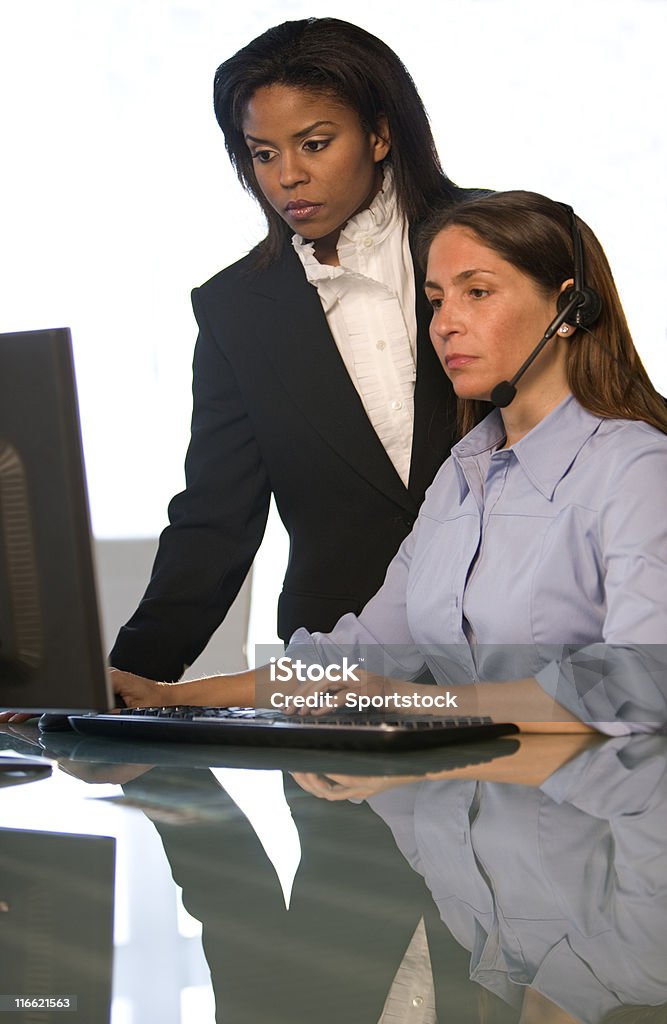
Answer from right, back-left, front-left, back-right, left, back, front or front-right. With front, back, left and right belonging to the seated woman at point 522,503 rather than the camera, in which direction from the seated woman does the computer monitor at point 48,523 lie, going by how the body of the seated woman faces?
front

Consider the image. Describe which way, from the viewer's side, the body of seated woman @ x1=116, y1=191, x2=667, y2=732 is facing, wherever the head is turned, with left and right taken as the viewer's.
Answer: facing the viewer and to the left of the viewer

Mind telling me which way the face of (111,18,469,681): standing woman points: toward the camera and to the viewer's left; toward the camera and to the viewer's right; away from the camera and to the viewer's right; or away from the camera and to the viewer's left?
toward the camera and to the viewer's left

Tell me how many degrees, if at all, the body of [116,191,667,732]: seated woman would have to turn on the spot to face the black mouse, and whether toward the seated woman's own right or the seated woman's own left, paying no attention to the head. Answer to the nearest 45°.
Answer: approximately 45° to the seated woman's own right
